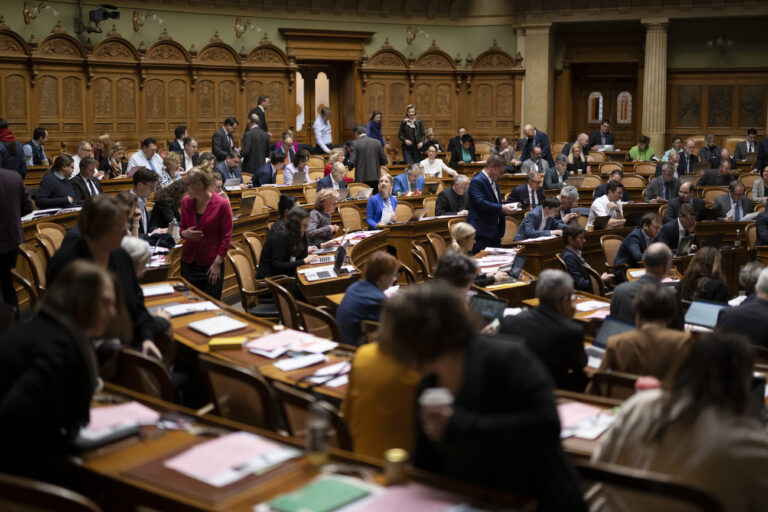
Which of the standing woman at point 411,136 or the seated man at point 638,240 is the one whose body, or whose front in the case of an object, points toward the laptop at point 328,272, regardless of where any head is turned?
the standing woman

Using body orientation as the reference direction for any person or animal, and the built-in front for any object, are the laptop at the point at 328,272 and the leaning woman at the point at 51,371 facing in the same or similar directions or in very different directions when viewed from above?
very different directions

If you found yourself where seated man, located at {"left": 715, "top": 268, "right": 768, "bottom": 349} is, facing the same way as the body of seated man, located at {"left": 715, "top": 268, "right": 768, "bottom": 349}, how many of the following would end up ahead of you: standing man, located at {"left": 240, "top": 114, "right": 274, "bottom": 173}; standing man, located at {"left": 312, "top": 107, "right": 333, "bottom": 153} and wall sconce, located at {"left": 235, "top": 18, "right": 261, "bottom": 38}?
3

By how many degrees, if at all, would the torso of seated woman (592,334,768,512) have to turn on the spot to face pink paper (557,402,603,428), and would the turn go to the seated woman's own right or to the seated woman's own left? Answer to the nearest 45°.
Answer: approximately 45° to the seated woman's own left

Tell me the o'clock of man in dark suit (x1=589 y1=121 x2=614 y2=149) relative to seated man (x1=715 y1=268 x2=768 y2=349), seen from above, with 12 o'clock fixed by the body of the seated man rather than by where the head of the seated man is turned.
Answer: The man in dark suit is roughly at 1 o'clock from the seated man.

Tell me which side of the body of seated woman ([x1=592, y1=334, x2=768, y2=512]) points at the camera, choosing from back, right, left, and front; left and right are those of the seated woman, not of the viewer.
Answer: back
